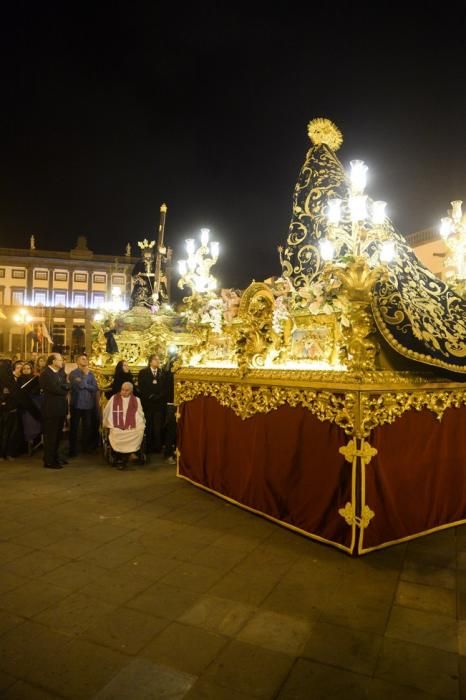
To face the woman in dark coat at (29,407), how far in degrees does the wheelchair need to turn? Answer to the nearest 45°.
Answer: approximately 135° to its right

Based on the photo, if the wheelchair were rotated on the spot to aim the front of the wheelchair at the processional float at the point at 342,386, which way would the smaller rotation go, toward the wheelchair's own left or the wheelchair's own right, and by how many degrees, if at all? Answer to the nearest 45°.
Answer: approximately 45° to the wheelchair's own left

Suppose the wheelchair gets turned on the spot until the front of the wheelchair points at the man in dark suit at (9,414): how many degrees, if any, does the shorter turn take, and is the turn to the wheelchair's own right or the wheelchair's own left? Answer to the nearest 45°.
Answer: approximately 135° to the wheelchair's own right

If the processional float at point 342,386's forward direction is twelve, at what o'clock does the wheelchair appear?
The wheelchair is roughly at 12 o'clock from the processional float.

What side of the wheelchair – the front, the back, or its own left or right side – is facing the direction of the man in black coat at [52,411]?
right

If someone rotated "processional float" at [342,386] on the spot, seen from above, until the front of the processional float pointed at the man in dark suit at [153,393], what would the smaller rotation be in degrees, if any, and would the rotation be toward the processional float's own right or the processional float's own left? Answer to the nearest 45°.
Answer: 0° — it already faces them

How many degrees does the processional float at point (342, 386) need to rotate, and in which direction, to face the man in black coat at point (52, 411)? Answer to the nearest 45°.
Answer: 0° — it already faces them

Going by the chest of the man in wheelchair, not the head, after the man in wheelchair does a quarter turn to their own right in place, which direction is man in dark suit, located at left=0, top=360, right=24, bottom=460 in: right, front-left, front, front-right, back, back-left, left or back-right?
front-right

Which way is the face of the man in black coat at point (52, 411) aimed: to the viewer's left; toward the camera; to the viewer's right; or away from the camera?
to the viewer's right

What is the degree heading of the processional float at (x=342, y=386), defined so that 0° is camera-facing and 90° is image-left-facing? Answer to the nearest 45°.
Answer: approximately 135°

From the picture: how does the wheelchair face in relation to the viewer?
toward the camera

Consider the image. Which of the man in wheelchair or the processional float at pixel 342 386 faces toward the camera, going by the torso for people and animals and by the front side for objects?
the man in wheelchair

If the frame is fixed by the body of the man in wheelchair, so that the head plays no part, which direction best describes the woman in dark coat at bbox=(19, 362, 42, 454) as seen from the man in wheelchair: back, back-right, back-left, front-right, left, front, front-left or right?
back-right

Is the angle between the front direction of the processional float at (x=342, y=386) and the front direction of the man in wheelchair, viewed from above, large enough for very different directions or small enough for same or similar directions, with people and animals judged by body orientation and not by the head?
very different directions

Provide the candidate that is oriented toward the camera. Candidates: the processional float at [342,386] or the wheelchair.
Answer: the wheelchair
